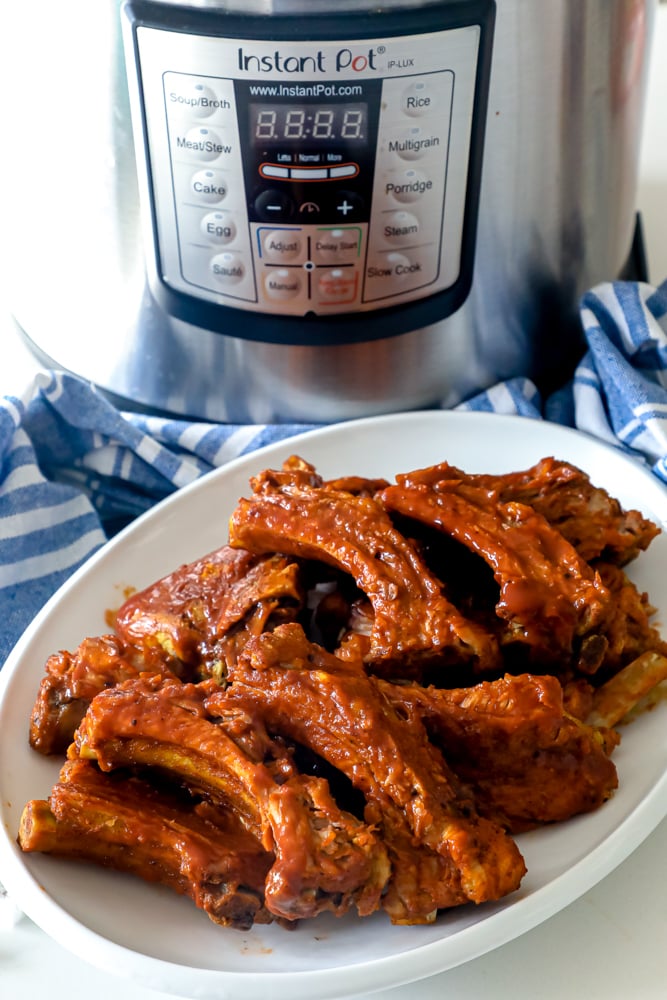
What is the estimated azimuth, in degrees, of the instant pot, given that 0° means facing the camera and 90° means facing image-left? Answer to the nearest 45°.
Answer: approximately 0°

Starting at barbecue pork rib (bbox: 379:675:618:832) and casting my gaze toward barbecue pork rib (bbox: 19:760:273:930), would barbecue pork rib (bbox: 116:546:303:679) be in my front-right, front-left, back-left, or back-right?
front-right

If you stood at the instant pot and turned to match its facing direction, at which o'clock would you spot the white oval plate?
The white oval plate is roughly at 12 o'clock from the instant pot.
